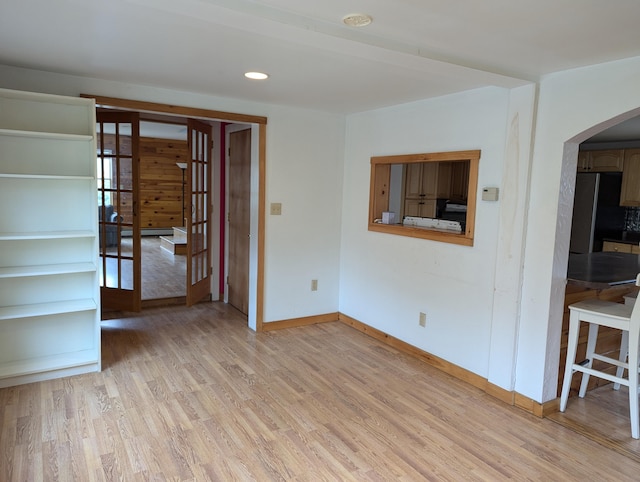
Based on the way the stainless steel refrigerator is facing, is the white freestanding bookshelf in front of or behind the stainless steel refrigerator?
in front

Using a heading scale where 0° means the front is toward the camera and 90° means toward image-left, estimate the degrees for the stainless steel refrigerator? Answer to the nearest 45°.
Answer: approximately 45°

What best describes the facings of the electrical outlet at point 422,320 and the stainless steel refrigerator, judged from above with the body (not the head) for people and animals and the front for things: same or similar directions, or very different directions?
same or similar directions

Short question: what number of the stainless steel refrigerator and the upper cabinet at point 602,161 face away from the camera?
0

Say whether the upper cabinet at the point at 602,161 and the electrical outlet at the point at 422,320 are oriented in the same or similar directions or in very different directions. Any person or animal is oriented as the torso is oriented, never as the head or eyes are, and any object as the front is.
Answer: same or similar directions

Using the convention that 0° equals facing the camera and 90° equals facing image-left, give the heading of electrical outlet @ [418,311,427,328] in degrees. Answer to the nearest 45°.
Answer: approximately 45°

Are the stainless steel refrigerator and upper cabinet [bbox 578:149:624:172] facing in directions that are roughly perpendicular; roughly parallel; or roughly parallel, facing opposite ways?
roughly parallel

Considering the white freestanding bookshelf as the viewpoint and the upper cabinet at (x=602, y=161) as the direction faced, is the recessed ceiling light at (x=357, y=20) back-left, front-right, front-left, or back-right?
front-right

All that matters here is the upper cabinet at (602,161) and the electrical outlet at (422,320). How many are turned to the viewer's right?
0
